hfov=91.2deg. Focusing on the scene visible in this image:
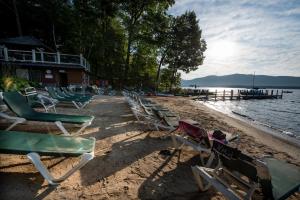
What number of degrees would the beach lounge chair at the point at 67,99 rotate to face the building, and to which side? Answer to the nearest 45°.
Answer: approximately 90° to its left

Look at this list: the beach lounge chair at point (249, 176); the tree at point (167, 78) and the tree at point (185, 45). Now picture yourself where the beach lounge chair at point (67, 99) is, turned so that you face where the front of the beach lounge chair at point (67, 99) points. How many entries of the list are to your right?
1

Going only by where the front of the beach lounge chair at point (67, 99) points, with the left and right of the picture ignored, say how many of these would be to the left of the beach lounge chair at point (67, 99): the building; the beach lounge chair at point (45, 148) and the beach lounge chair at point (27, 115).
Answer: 1

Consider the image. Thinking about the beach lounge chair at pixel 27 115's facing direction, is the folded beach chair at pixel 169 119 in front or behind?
in front

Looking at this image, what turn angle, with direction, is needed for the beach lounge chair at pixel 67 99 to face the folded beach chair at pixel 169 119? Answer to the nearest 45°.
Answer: approximately 45° to its right

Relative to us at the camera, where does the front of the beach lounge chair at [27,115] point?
facing the viewer and to the right of the viewer

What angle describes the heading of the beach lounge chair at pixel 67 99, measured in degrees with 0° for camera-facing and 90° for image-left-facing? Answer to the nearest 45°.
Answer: approximately 270°

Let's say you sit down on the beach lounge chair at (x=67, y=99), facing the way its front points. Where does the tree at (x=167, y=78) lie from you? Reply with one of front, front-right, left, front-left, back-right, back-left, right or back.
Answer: front-left

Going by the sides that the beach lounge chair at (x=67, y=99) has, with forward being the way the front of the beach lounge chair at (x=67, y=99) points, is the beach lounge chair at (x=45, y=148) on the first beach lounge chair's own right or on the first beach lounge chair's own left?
on the first beach lounge chair's own right

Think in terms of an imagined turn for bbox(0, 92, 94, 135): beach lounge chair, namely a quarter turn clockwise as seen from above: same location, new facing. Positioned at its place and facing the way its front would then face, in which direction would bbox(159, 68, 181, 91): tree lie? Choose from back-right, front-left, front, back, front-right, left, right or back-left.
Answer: back

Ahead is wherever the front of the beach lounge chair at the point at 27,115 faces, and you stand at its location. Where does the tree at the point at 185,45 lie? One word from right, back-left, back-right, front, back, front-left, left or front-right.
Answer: left

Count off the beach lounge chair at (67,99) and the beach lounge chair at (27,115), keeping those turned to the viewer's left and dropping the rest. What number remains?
0

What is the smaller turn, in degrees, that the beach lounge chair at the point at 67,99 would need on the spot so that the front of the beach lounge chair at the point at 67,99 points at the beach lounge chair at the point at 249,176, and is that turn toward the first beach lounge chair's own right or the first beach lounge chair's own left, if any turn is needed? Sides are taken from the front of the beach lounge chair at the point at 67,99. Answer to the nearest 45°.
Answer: approximately 90° to the first beach lounge chair's own right
